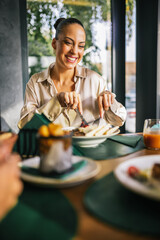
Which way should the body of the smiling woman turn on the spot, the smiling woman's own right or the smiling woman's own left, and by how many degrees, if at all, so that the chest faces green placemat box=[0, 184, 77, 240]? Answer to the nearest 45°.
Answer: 0° — they already face it

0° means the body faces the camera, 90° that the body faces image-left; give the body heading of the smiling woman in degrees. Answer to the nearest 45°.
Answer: approximately 0°

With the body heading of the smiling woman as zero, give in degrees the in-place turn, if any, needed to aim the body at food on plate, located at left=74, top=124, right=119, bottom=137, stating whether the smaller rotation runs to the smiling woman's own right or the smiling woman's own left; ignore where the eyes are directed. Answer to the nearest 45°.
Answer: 0° — they already face it

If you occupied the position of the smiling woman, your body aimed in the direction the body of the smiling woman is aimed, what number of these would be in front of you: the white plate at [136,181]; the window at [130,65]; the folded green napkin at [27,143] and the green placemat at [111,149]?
3

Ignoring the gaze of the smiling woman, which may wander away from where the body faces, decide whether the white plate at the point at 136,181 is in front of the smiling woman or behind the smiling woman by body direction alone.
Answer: in front

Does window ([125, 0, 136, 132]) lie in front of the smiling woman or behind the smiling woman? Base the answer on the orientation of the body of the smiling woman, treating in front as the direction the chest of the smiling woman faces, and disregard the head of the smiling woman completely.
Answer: behind

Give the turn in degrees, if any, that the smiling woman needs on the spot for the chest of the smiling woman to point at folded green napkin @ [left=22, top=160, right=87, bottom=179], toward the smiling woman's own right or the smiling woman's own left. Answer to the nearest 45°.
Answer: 0° — they already face it

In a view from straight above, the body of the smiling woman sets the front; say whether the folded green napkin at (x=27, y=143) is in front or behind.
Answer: in front

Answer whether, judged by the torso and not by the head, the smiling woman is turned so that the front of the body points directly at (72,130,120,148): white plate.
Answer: yes

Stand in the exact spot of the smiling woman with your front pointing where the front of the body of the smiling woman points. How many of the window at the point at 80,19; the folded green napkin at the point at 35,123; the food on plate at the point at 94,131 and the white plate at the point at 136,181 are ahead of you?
3
